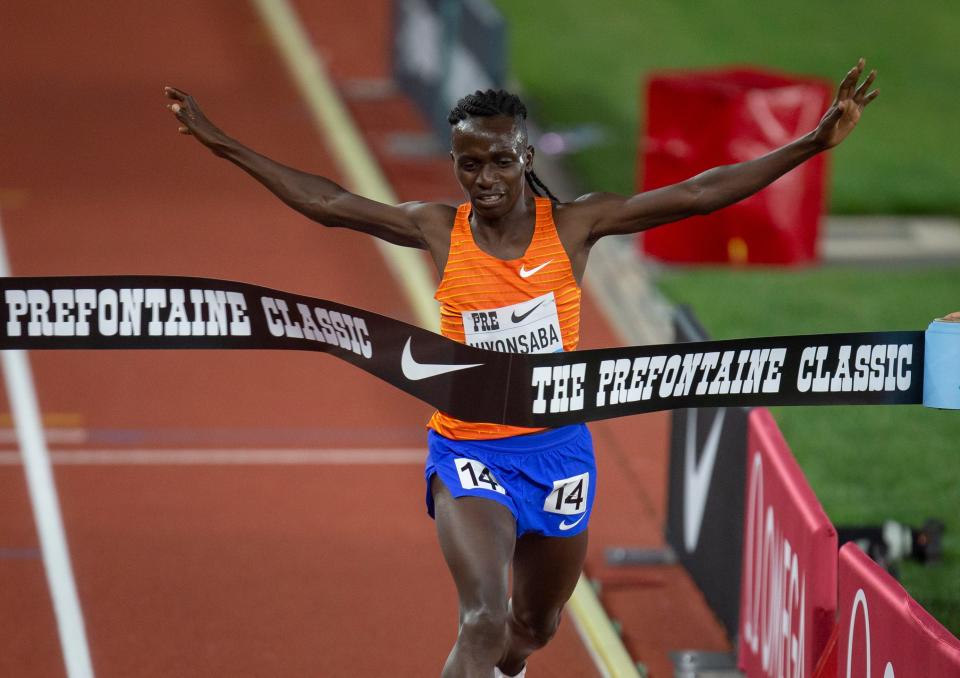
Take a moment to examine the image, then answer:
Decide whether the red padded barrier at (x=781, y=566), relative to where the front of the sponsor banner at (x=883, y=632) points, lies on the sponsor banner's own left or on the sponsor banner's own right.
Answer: on the sponsor banner's own right

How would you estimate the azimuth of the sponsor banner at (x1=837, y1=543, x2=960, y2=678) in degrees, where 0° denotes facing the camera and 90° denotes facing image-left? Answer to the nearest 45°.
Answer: approximately 45°

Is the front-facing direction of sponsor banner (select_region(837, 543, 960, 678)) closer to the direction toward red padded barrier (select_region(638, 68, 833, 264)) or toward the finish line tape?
the finish line tape
